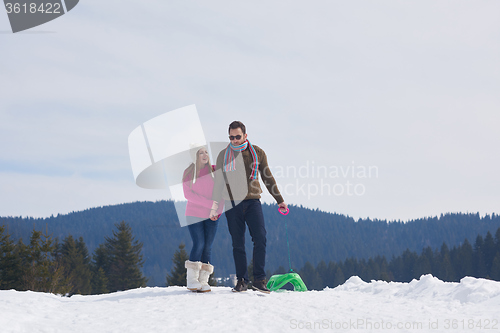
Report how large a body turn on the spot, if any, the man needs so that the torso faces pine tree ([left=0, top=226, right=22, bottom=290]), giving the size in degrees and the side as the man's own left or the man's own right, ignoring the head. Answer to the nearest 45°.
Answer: approximately 135° to the man's own right

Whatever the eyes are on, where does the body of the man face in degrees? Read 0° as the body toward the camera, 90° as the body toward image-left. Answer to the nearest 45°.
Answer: approximately 0°

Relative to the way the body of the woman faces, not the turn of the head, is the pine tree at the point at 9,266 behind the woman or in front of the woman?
behind

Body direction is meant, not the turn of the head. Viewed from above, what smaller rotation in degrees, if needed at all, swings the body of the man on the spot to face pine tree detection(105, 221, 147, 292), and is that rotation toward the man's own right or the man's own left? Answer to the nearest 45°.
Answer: approximately 180°

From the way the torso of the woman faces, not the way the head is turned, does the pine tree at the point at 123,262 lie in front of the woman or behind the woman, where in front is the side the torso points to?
behind

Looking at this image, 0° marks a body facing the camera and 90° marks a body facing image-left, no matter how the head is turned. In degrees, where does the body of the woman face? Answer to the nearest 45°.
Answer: approximately 315°
